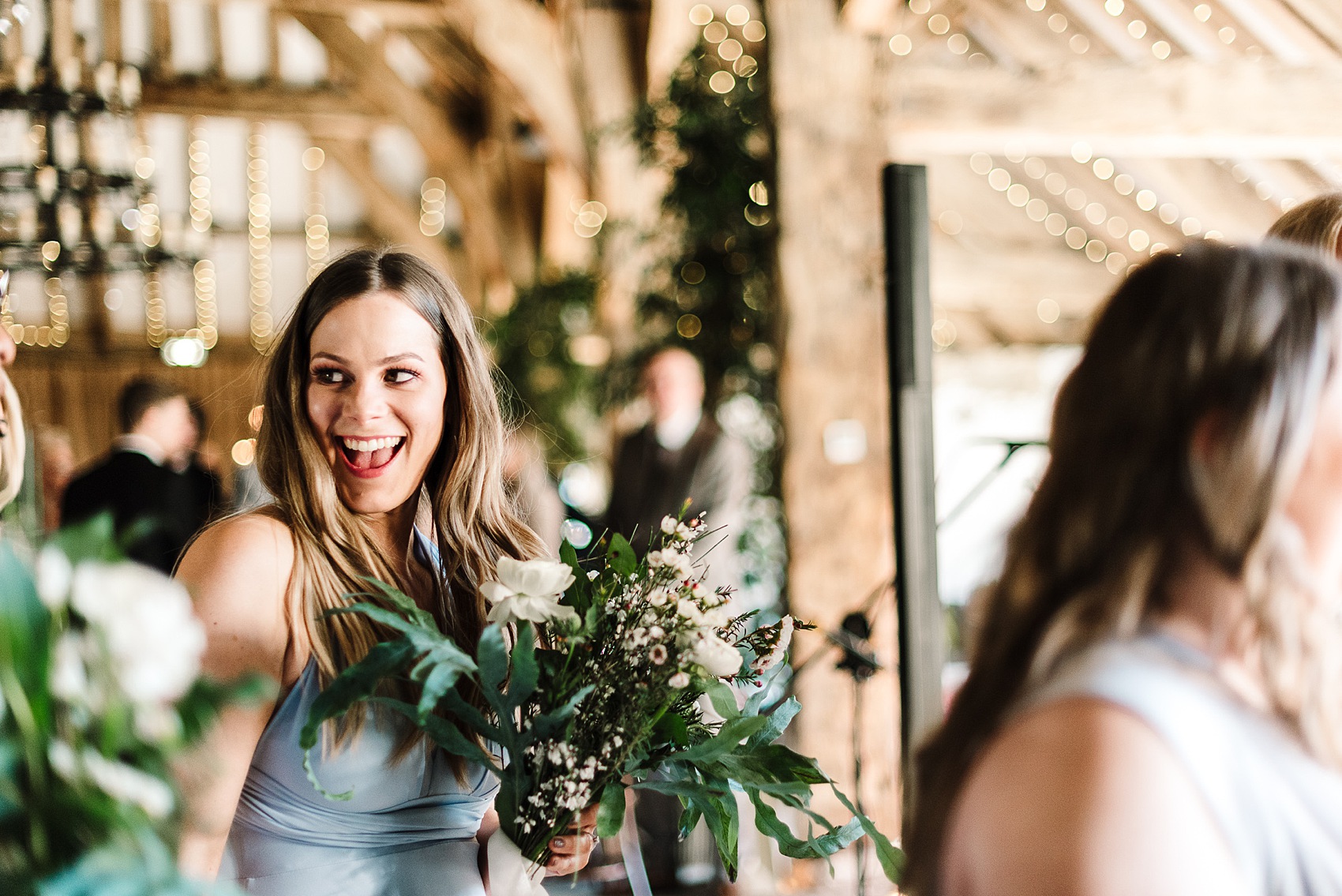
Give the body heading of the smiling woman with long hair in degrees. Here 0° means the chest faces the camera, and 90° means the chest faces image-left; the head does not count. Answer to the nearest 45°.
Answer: approximately 315°

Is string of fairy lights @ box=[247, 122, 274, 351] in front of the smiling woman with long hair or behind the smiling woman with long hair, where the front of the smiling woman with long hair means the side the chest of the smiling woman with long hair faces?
behind

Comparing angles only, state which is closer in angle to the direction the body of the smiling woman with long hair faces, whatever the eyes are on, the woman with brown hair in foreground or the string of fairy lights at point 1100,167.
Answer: the woman with brown hair in foreground

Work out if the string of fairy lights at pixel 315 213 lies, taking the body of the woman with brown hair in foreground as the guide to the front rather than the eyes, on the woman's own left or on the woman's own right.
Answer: on the woman's own left

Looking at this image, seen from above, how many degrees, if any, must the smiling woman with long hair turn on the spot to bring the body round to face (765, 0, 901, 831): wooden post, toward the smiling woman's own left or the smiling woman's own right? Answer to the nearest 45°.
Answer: approximately 90° to the smiling woman's own left

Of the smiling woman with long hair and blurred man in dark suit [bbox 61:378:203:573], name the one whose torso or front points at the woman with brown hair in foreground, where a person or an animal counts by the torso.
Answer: the smiling woman with long hair

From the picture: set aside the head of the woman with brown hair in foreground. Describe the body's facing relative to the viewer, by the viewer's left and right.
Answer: facing to the right of the viewer

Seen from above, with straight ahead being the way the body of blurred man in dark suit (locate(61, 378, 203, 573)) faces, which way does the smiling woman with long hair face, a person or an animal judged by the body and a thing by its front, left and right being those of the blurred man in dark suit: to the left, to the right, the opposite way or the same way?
to the right
